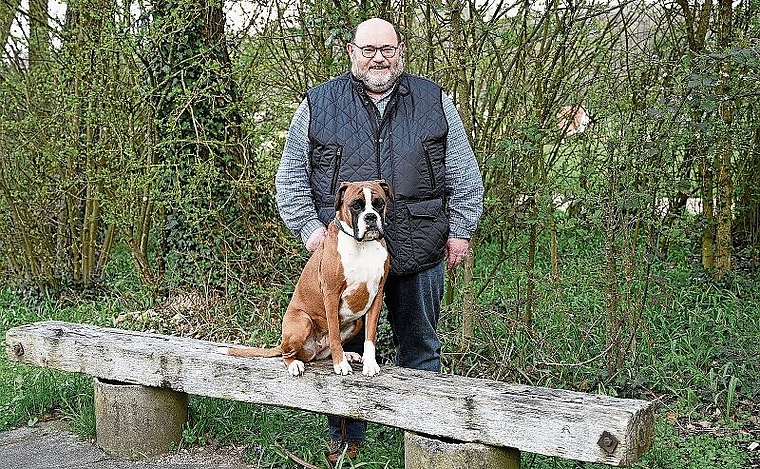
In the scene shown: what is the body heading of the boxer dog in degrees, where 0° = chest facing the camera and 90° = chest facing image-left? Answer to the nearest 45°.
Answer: approximately 315°

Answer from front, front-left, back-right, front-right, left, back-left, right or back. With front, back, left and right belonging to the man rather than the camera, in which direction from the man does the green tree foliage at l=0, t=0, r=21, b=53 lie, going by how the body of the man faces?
back-right

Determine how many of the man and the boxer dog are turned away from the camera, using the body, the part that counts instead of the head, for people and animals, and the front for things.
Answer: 0

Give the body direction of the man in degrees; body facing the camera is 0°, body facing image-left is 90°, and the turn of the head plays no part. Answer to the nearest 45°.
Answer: approximately 0°
